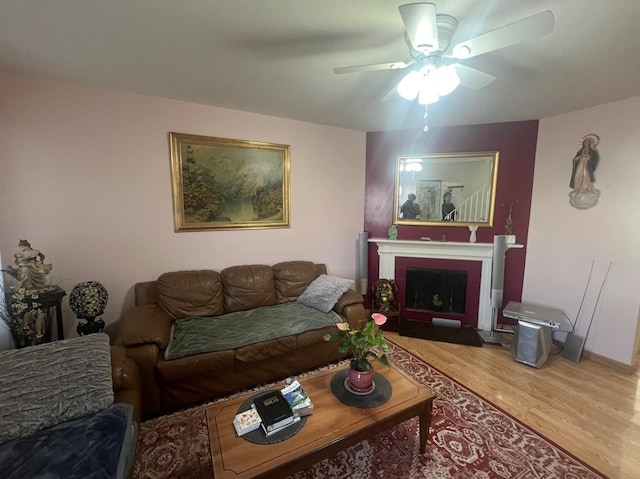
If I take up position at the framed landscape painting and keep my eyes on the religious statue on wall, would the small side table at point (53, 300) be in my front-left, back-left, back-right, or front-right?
back-right

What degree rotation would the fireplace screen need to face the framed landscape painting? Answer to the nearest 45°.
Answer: approximately 45° to its right

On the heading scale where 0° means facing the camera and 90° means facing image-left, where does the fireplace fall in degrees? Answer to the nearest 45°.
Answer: approximately 0°

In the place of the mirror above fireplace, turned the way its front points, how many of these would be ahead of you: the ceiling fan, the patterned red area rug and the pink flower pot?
3

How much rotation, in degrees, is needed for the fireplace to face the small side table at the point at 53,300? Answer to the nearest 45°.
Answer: approximately 45° to its right

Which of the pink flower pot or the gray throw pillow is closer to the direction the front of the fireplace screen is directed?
the pink flower pot

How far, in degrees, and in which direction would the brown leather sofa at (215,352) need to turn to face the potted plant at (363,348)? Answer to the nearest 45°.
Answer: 0° — it already faces it

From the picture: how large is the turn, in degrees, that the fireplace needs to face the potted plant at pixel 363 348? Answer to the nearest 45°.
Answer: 0° — it already faces it

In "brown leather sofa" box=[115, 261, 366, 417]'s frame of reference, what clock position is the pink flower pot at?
The pink flower pot is roughly at 12 o'clock from the brown leather sofa.

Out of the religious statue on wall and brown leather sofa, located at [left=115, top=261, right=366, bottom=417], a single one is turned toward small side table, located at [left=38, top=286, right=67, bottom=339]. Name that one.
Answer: the religious statue on wall

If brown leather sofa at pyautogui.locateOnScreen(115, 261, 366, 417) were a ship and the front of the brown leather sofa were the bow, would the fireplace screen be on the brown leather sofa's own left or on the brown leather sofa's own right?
on the brown leather sofa's own left

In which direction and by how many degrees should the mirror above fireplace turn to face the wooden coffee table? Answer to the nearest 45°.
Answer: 0° — it already faces it

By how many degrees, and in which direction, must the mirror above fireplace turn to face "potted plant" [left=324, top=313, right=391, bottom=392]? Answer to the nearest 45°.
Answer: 0° — it already faces it
